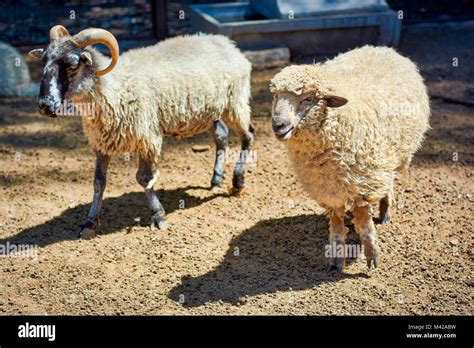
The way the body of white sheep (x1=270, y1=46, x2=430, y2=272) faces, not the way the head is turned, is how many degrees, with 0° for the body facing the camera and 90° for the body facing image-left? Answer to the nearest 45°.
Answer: approximately 45°

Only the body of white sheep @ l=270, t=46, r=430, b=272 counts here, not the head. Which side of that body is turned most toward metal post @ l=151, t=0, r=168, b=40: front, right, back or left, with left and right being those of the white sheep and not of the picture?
right

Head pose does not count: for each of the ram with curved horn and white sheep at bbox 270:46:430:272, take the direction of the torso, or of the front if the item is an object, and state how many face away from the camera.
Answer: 0

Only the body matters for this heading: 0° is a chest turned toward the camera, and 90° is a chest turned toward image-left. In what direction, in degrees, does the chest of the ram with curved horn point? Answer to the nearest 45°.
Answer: approximately 45°

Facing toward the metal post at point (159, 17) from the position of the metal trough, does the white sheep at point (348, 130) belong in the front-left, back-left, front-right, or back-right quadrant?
back-left

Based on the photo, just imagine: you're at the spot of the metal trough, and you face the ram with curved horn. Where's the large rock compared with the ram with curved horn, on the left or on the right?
right

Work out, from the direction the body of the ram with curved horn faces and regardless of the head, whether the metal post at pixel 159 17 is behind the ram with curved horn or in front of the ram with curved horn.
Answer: behind

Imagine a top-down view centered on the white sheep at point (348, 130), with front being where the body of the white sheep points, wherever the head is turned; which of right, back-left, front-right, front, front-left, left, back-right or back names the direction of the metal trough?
back-right

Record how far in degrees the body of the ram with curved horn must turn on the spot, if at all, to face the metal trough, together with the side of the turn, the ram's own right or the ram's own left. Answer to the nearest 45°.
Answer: approximately 180°

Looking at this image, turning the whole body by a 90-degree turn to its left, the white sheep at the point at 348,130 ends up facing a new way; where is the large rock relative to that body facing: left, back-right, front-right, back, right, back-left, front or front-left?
back
